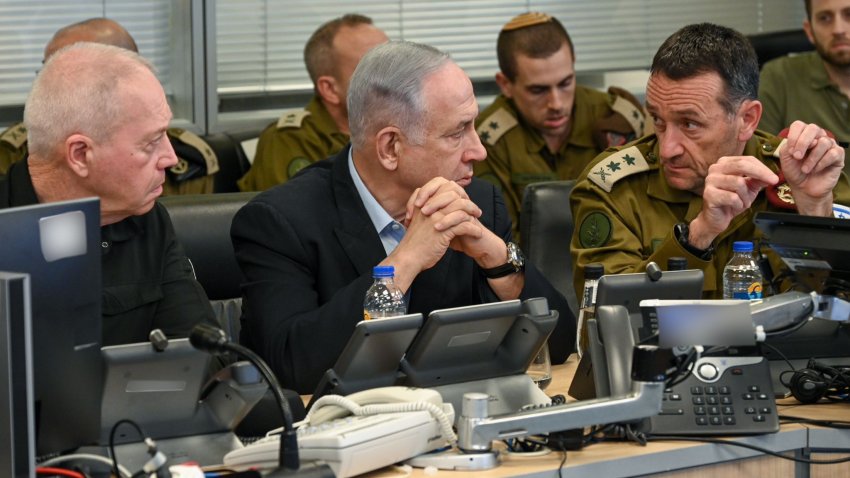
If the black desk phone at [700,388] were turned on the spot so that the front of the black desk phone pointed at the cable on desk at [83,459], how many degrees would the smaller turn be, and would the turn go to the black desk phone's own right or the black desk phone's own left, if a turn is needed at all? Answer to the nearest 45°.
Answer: approximately 45° to the black desk phone's own right

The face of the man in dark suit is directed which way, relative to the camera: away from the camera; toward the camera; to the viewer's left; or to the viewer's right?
to the viewer's right

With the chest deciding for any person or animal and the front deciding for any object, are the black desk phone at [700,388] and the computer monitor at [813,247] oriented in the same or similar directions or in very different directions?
very different directions

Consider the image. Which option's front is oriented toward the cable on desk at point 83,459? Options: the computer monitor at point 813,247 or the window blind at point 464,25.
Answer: the window blind

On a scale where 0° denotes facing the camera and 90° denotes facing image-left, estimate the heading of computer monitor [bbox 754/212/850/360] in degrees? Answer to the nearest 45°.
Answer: approximately 180°

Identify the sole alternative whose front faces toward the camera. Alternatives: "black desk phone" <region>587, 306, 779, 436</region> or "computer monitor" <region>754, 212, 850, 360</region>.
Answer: the black desk phone

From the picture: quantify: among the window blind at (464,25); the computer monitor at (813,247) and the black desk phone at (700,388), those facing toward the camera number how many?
2

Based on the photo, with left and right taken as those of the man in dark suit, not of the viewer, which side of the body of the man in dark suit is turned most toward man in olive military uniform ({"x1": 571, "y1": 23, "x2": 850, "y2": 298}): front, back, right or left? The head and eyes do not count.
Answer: left

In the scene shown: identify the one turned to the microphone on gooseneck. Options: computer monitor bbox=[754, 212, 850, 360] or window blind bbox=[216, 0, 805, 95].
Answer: the window blind

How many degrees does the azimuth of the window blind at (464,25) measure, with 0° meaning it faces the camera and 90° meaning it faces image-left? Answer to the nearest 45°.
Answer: approximately 0°

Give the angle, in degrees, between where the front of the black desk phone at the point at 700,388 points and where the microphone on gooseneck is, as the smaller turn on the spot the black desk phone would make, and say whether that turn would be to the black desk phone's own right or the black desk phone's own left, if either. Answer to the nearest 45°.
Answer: approximately 45° to the black desk phone's own right

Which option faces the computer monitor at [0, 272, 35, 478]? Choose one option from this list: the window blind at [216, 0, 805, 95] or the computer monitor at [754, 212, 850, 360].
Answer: the window blind

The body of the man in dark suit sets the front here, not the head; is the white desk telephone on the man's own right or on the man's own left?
on the man's own right

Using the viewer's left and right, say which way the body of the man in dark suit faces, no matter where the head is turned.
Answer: facing the viewer and to the right of the viewer

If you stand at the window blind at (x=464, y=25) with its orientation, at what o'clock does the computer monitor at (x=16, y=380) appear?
The computer monitor is roughly at 12 o'clock from the window blind.

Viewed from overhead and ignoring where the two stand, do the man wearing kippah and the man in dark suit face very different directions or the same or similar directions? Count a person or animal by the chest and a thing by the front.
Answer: same or similar directions

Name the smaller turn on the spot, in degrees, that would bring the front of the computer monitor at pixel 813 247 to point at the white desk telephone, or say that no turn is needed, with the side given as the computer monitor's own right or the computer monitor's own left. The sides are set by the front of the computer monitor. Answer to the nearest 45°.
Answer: approximately 135° to the computer monitor's own left
